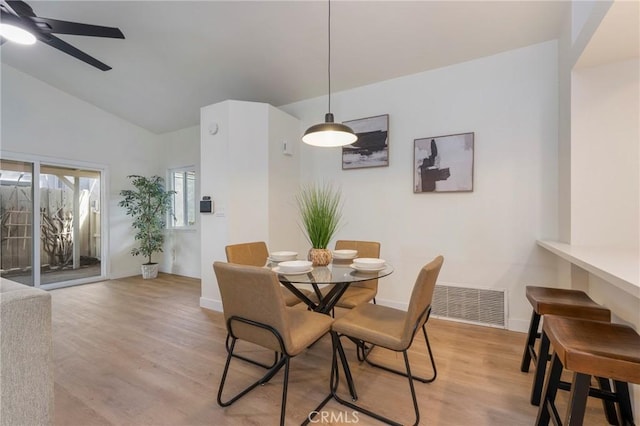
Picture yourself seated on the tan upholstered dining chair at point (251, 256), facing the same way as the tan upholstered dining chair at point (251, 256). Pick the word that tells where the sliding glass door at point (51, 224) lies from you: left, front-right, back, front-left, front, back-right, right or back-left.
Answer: back

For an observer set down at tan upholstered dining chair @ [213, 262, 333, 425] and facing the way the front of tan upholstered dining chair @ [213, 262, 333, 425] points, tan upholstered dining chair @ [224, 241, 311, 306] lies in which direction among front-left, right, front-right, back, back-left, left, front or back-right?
front-left

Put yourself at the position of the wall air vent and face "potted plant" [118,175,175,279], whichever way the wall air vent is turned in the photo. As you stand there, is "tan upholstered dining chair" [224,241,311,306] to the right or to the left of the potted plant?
left

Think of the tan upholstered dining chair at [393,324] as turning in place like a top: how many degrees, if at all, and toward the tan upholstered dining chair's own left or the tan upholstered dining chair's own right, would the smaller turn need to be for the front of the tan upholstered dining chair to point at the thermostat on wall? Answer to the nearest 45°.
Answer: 0° — it already faces it

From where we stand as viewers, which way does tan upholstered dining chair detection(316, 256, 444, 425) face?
facing away from the viewer and to the left of the viewer

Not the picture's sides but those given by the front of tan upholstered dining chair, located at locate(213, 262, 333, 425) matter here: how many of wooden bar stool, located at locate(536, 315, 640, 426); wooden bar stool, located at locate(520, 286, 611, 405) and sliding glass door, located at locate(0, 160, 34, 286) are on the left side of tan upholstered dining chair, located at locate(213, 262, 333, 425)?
1

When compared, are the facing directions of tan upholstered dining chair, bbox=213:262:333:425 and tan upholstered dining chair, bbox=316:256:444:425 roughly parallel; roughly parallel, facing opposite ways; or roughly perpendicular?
roughly perpendicular

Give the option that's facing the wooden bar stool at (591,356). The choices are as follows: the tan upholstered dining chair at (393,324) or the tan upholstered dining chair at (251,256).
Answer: the tan upholstered dining chair at (251,256)

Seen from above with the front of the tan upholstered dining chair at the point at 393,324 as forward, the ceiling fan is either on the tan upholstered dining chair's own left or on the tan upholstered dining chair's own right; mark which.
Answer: on the tan upholstered dining chair's own left

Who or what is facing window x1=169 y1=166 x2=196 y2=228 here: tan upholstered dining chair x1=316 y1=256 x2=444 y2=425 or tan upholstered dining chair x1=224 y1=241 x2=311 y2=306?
tan upholstered dining chair x1=316 y1=256 x2=444 y2=425

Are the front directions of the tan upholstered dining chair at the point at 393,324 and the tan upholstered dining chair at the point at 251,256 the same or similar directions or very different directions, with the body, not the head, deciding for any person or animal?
very different directions

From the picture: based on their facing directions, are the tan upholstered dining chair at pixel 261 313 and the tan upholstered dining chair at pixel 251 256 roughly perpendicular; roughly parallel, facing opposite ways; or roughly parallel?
roughly perpendicular

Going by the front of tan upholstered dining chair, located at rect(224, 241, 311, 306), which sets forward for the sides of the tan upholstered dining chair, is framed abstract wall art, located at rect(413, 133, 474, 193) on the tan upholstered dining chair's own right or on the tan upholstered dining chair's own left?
on the tan upholstered dining chair's own left

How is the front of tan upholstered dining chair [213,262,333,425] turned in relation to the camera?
facing away from the viewer and to the right of the viewer

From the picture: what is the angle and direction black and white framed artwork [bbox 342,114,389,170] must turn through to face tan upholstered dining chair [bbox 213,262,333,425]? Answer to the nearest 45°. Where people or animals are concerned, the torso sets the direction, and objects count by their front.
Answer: approximately 45° to its left
